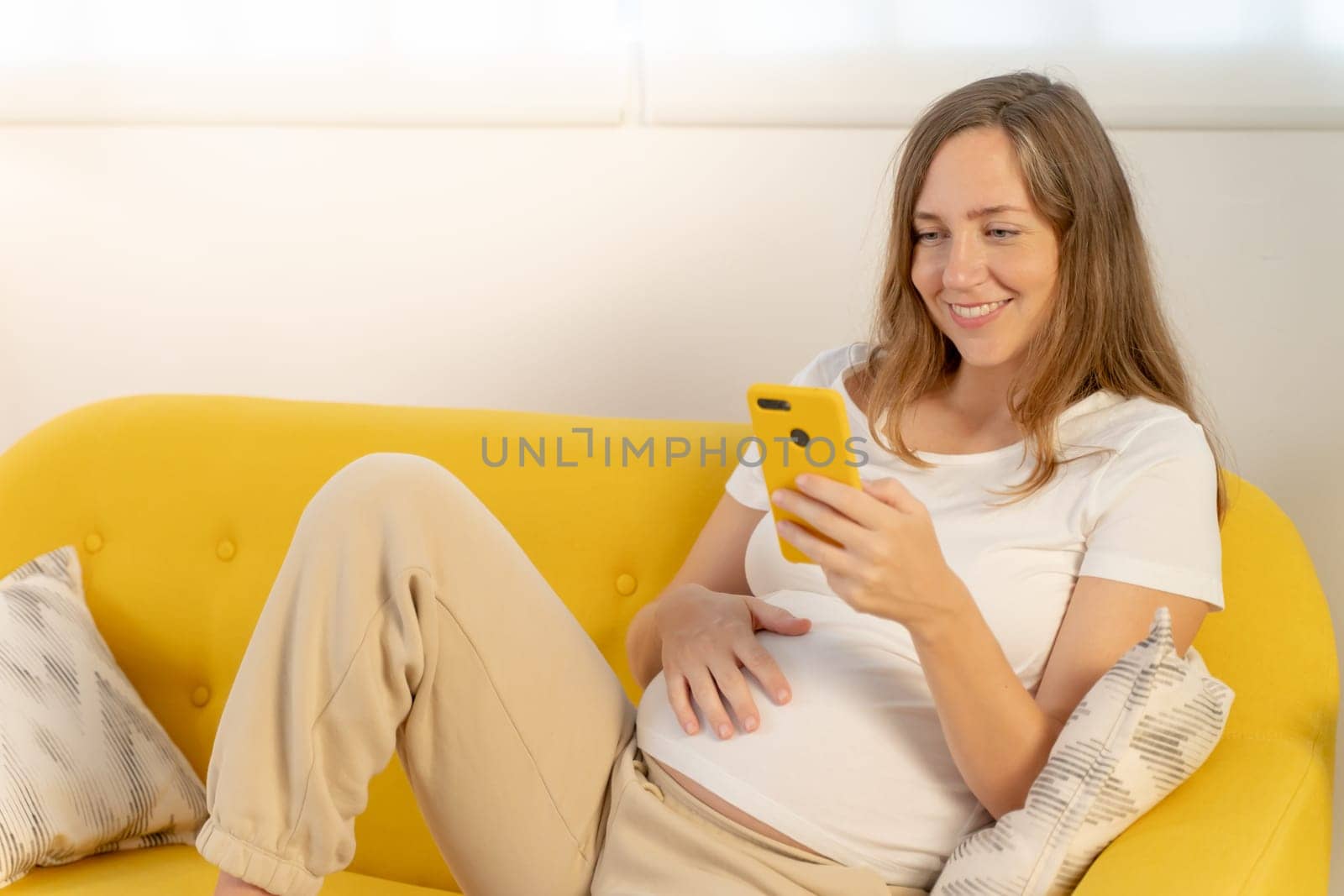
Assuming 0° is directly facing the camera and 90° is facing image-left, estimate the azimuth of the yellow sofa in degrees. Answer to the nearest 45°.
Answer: approximately 0°

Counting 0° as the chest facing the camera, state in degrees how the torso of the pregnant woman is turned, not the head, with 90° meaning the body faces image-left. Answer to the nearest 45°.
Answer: approximately 45°

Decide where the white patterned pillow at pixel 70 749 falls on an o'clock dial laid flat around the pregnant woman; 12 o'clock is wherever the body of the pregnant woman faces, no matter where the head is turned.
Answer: The white patterned pillow is roughly at 2 o'clock from the pregnant woman.

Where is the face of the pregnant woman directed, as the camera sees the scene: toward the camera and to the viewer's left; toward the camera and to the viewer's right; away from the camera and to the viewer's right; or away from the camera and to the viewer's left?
toward the camera and to the viewer's left
